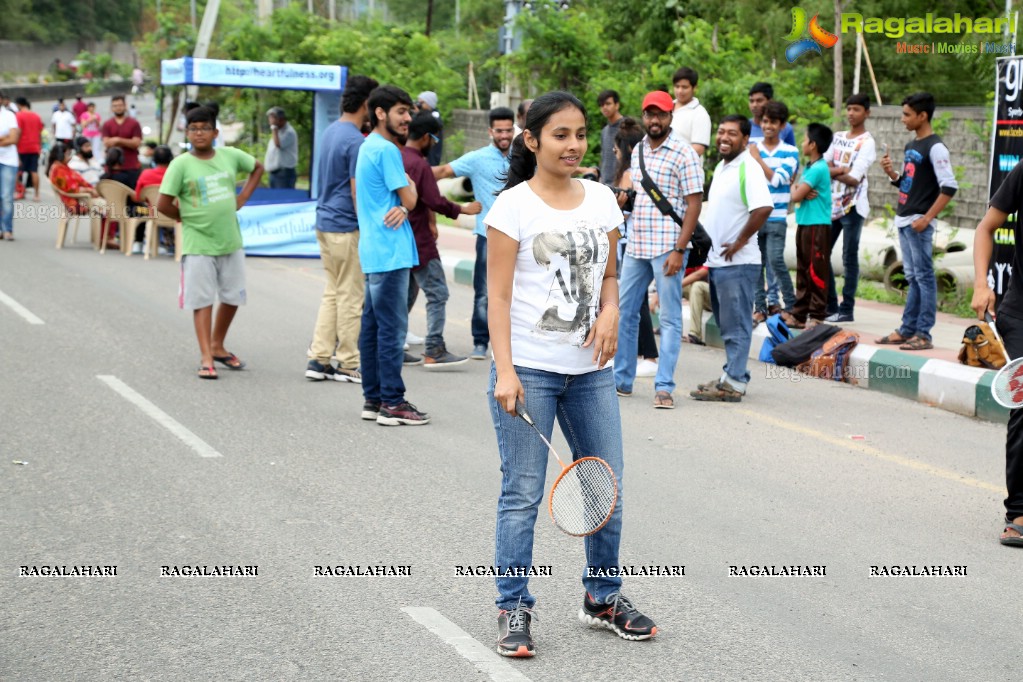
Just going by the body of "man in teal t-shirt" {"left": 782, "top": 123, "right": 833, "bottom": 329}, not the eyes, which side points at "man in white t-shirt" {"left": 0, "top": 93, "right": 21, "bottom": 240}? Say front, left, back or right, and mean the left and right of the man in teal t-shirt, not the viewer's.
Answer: front

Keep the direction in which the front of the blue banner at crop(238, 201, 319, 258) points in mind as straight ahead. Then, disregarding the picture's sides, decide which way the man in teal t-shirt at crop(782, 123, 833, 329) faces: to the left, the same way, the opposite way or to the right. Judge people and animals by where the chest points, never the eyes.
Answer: to the right

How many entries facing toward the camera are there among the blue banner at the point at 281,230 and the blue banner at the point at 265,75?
2

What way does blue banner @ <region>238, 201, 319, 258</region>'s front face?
toward the camera

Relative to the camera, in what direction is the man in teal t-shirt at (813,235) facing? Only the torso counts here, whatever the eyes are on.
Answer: to the viewer's left

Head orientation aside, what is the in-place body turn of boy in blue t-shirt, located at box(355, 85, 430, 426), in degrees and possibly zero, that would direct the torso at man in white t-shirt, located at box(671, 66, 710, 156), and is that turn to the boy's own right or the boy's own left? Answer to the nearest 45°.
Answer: approximately 45° to the boy's own left

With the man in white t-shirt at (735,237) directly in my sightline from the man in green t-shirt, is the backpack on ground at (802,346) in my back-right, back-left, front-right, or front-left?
front-left

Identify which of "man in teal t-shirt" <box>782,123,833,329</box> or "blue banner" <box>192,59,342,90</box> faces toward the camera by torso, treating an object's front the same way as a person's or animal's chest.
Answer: the blue banner

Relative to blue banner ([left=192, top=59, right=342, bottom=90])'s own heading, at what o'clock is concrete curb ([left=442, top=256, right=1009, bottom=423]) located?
The concrete curb is roughly at 11 o'clock from the blue banner.

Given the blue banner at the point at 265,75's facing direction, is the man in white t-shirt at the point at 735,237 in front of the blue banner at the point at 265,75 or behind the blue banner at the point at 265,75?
in front

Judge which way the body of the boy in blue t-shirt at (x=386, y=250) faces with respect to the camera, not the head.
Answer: to the viewer's right

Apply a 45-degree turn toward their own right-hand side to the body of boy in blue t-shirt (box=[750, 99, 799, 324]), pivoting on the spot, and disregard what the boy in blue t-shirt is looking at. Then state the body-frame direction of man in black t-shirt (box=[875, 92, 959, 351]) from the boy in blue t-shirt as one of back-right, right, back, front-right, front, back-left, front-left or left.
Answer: back-left

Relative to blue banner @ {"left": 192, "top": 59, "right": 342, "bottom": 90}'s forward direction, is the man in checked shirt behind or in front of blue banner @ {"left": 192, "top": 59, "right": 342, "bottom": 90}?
in front

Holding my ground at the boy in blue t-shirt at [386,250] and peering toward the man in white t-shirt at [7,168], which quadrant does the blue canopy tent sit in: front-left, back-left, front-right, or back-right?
front-right

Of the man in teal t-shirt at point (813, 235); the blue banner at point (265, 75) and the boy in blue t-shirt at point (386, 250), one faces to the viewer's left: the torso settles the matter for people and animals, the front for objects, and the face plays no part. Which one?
the man in teal t-shirt
